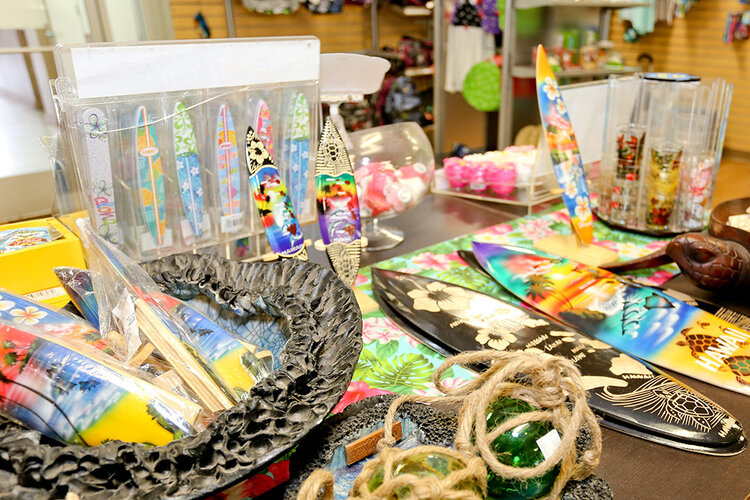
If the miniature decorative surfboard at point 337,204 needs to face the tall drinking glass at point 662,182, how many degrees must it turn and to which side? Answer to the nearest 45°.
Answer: approximately 90° to its left

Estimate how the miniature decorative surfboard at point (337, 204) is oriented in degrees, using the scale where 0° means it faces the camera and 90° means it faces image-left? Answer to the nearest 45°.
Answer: approximately 0°

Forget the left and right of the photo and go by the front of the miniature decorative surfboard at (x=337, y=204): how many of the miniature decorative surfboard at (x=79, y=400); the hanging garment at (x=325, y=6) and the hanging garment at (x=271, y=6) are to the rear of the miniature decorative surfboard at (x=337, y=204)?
2

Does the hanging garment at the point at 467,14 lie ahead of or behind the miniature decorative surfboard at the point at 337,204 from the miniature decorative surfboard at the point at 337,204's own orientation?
behind

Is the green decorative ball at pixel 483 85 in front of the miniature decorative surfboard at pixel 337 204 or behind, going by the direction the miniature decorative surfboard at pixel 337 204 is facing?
behind

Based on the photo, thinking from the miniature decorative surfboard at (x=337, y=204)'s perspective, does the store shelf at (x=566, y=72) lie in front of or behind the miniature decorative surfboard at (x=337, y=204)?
behind

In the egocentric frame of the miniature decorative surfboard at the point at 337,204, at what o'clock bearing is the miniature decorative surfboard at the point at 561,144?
the miniature decorative surfboard at the point at 561,144 is roughly at 8 o'clock from the miniature decorative surfboard at the point at 337,204.

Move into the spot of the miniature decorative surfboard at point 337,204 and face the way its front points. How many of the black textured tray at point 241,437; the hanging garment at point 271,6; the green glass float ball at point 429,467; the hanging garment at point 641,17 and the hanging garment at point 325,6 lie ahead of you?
2

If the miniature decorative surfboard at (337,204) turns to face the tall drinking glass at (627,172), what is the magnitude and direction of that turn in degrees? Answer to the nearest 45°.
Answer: approximately 135° to its left
